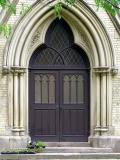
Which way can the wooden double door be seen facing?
toward the camera

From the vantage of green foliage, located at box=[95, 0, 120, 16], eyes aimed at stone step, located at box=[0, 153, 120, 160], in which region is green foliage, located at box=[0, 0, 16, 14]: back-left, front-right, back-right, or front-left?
front-right

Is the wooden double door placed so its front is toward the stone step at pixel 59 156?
yes

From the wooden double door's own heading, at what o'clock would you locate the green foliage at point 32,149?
The green foliage is roughly at 1 o'clock from the wooden double door.

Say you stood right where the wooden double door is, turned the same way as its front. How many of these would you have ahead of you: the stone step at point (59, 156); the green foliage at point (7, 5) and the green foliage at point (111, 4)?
3
